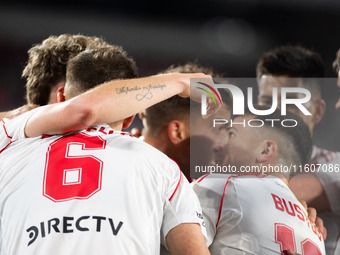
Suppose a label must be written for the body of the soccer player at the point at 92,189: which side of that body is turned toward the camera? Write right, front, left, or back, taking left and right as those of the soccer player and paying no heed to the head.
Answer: back

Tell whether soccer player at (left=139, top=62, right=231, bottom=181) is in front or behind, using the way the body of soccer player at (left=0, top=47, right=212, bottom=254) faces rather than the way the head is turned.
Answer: in front

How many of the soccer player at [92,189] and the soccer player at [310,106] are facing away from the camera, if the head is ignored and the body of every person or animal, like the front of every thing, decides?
1

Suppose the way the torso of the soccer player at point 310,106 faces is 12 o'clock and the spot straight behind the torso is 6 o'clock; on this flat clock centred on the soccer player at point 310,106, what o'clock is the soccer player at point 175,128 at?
the soccer player at point 175,128 is roughly at 12 o'clock from the soccer player at point 310,106.

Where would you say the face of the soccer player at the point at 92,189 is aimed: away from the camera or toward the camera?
away from the camera

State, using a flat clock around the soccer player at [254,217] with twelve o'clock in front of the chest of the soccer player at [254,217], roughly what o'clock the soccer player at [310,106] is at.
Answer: the soccer player at [310,106] is roughly at 2 o'clock from the soccer player at [254,217].

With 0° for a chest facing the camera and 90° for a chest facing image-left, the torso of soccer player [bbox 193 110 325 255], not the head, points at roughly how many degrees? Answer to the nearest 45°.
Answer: approximately 135°

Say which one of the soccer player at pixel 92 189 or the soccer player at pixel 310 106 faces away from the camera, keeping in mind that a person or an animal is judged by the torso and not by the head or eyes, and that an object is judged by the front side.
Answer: the soccer player at pixel 92 189

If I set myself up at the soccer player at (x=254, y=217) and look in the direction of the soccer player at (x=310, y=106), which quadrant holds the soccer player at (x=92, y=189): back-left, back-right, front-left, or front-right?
back-left

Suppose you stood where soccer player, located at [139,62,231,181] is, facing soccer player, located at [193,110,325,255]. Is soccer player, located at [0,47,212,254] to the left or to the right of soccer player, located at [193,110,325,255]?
right

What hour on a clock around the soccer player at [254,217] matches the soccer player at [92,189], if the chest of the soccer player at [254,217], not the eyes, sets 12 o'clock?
the soccer player at [92,189] is roughly at 9 o'clock from the soccer player at [254,217].

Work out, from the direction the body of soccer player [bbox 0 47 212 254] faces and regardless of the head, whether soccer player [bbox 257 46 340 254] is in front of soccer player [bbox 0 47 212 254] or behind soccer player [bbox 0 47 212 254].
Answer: in front
